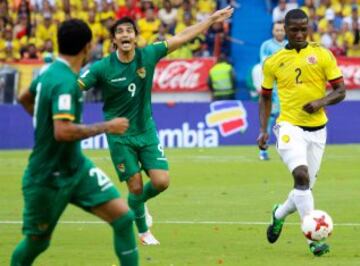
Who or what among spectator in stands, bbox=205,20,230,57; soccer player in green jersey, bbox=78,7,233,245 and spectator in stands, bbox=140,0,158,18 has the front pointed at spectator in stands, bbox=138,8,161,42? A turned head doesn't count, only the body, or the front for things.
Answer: spectator in stands, bbox=140,0,158,18

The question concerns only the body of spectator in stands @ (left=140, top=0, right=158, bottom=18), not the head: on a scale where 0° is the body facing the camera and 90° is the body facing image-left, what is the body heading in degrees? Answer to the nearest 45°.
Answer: approximately 0°

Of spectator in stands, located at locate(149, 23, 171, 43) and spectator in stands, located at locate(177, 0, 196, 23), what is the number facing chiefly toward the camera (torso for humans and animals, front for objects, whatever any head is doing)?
2

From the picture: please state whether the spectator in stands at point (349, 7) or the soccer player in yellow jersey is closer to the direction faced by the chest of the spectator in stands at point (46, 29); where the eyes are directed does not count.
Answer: the soccer player in yellow jersey
